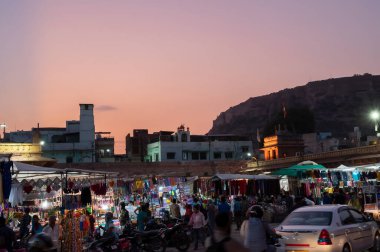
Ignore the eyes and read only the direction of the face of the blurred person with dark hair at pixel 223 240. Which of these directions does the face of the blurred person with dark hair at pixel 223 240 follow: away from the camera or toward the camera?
away from the camera

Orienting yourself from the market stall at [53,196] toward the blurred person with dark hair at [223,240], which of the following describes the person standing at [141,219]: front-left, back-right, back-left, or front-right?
front-left

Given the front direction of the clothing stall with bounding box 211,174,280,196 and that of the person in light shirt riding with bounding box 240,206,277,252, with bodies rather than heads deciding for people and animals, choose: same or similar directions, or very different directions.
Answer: very different directions

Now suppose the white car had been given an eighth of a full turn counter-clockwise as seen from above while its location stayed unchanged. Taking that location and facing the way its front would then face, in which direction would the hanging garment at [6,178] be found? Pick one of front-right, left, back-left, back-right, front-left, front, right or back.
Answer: left

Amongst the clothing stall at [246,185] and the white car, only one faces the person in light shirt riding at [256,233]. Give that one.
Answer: the clothing stall

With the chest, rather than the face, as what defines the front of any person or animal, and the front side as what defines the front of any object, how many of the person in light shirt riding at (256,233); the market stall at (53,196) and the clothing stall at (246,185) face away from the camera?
1

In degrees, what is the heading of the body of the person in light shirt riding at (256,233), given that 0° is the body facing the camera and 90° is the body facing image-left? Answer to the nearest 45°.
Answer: approximately 180°

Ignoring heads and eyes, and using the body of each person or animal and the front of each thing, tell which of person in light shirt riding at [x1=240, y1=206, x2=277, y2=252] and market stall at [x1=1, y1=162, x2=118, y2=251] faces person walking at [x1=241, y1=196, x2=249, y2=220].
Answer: person in light shirt riding at [x1=240, y1=206, x2=277, y2=252]

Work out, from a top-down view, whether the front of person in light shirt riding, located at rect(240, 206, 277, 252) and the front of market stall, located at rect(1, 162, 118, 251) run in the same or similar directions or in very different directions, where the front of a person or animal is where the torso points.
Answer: very different directions

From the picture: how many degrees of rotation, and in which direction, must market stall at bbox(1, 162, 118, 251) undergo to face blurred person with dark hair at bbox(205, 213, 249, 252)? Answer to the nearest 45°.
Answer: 0° — it already faces them

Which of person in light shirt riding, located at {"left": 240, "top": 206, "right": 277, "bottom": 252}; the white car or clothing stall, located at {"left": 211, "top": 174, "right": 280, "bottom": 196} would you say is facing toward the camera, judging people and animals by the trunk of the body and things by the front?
the clothing stall

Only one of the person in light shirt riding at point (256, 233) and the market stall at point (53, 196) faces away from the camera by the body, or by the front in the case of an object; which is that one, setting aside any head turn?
the person in light shirt riding

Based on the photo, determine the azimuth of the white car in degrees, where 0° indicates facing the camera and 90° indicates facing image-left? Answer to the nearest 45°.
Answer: approximately 225°

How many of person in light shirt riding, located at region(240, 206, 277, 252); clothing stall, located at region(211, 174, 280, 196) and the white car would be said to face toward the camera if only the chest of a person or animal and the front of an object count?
1
